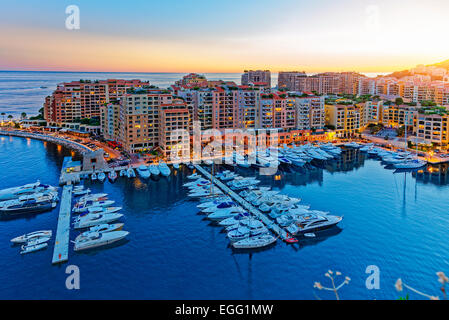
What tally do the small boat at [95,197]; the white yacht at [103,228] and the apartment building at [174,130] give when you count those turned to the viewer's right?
2

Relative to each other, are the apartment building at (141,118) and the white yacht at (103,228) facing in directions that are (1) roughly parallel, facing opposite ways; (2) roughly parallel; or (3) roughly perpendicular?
roughly perpendicular

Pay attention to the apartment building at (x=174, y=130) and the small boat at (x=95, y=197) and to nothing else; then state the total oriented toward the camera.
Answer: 1

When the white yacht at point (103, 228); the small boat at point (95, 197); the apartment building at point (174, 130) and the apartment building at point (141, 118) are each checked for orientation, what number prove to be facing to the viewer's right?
2

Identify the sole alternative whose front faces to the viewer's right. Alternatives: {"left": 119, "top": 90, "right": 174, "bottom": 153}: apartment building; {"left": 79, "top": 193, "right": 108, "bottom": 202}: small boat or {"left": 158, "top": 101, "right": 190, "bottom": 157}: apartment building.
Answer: the small boat

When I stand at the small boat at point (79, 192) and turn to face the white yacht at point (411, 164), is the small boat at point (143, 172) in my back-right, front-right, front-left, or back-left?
front-left

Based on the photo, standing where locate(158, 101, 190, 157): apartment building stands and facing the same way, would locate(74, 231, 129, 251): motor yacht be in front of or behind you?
in front

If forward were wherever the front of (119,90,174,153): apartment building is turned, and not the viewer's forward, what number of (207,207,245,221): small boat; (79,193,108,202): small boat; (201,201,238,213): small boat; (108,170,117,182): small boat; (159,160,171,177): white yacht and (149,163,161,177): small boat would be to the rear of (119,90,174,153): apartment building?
0

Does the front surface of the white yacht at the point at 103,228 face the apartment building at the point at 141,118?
no

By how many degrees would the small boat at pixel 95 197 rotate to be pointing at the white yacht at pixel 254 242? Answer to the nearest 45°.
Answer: approximately 45° to its right

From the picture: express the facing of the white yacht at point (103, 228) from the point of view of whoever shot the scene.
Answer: facing to the right of the viewer

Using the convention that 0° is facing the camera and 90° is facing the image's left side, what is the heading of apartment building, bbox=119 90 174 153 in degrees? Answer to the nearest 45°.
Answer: approximately 0°

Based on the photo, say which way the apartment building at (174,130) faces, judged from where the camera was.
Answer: facing the viewer

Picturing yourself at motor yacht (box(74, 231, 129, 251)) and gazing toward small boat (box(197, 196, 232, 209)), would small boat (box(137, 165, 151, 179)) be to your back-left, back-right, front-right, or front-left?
front-left

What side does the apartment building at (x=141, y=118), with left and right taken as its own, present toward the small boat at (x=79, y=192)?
front

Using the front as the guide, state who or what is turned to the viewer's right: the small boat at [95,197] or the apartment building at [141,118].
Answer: the small boat

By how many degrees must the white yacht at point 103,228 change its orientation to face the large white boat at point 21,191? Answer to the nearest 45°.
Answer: approximately 135° to its left
